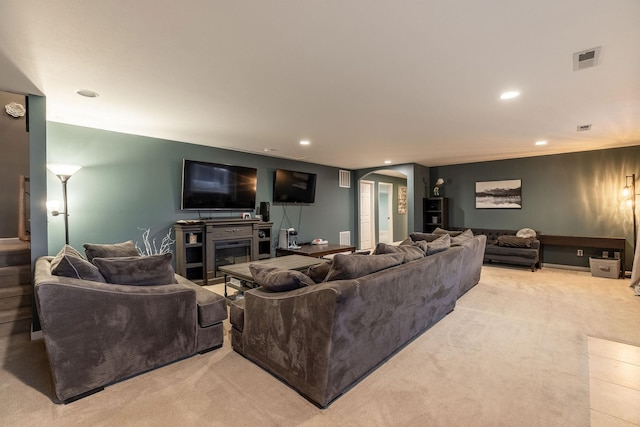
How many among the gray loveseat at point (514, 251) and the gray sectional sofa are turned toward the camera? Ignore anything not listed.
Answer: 1

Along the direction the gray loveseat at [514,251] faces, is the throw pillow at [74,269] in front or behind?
in front

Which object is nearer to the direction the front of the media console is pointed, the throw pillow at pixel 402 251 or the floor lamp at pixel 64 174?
the throw pillow

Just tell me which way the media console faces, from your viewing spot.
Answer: facing the viewer and to the right of the viewer

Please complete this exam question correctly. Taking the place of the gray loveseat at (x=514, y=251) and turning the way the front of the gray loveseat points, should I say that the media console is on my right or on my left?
on my right

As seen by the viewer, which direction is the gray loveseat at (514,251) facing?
toward the camera

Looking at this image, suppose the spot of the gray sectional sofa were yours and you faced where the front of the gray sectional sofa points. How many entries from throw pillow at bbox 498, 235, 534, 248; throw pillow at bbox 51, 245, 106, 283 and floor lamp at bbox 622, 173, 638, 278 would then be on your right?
2

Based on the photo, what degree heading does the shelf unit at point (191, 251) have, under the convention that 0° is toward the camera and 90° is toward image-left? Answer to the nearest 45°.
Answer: approximately 315°

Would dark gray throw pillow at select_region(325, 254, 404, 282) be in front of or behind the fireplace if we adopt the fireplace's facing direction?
in front

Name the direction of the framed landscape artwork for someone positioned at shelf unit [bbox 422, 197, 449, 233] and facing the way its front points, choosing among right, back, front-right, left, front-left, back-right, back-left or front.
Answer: back-left

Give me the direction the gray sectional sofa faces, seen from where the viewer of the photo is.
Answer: facing away from the viewer and to the left of the viewer

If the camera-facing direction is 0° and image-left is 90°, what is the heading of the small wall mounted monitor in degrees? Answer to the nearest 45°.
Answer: approximately 315°

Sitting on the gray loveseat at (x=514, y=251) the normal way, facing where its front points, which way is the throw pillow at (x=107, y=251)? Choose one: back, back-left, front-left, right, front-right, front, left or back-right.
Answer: front-right
